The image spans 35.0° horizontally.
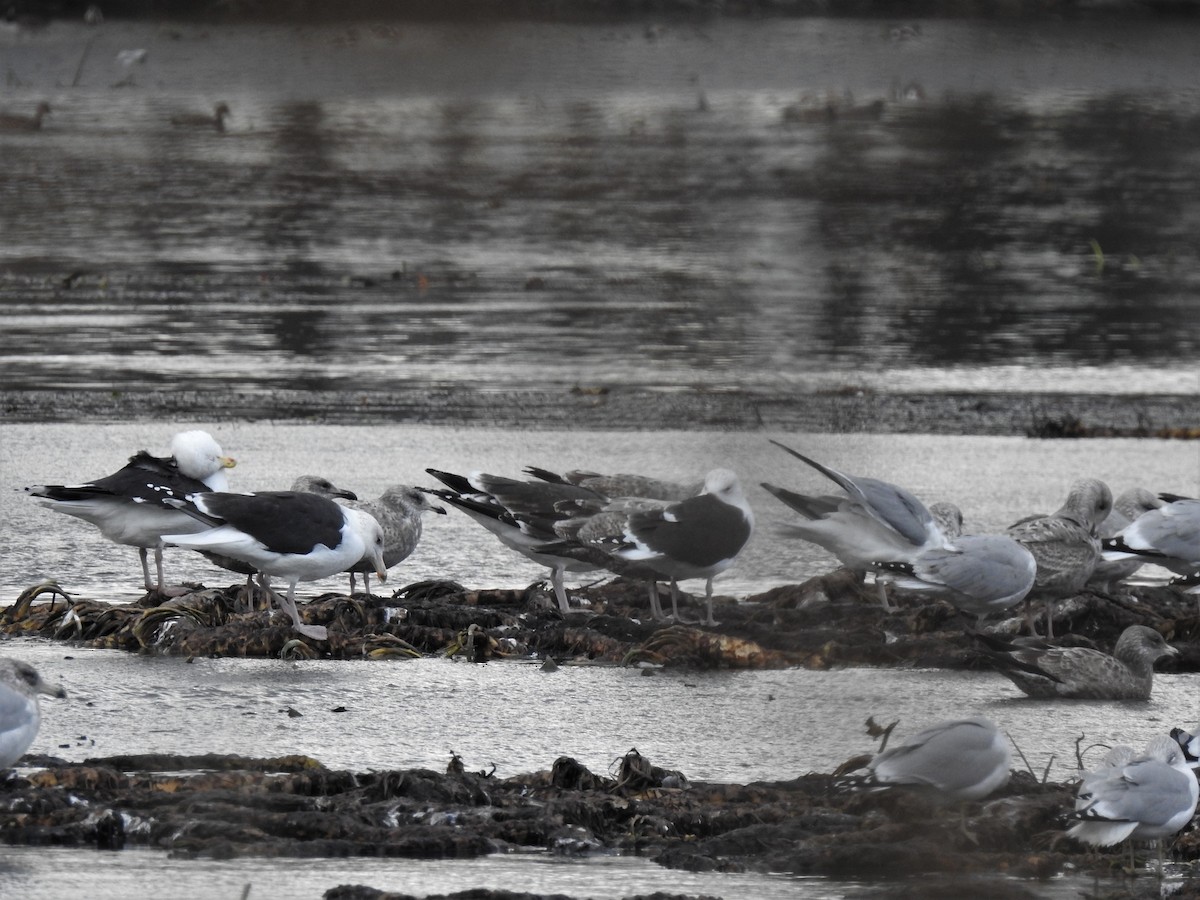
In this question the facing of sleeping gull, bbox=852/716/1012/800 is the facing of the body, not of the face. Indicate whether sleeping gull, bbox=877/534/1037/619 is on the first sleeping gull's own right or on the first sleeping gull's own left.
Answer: on the first sleeping gull's own left

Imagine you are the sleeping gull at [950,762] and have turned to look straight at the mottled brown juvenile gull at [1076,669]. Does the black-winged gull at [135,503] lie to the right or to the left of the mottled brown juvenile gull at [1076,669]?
left

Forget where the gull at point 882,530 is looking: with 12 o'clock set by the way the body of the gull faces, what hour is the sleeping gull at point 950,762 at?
The sleeping gull is roughly at 3 o'clock from the gull.

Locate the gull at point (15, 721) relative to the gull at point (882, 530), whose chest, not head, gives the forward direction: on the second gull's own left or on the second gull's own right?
on the second gull's own right

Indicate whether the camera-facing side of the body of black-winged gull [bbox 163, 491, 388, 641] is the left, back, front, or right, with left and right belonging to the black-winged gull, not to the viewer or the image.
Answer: right

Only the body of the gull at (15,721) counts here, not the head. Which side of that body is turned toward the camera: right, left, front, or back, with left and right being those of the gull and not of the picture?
right

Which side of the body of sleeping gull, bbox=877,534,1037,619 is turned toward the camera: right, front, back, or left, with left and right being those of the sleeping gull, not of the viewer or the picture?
right

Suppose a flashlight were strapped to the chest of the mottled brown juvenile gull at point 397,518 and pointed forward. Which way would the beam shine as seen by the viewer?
to the viewer's right

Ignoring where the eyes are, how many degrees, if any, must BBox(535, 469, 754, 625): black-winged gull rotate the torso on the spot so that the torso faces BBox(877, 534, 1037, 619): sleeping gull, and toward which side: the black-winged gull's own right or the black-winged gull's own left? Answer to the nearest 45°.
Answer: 0° — it already faces it

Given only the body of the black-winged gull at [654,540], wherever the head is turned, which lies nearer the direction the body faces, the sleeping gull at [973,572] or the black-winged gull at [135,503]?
the sleeping gull

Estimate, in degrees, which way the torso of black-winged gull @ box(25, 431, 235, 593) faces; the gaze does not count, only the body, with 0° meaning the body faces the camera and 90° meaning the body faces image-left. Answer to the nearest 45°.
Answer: approximately 270°

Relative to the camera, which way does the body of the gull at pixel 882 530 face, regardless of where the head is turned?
to the viewer's right

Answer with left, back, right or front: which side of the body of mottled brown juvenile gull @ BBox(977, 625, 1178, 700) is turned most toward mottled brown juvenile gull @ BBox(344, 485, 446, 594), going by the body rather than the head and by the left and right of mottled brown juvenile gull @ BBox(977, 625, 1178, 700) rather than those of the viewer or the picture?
back

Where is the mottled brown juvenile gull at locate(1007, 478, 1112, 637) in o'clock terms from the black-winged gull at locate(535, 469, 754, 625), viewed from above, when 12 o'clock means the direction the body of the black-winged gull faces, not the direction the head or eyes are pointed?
The mottled brown juvenile gull is roughly at 11 o'clock from the black-winged gull.

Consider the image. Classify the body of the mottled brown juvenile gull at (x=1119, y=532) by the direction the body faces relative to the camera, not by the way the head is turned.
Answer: to the viewer's right
